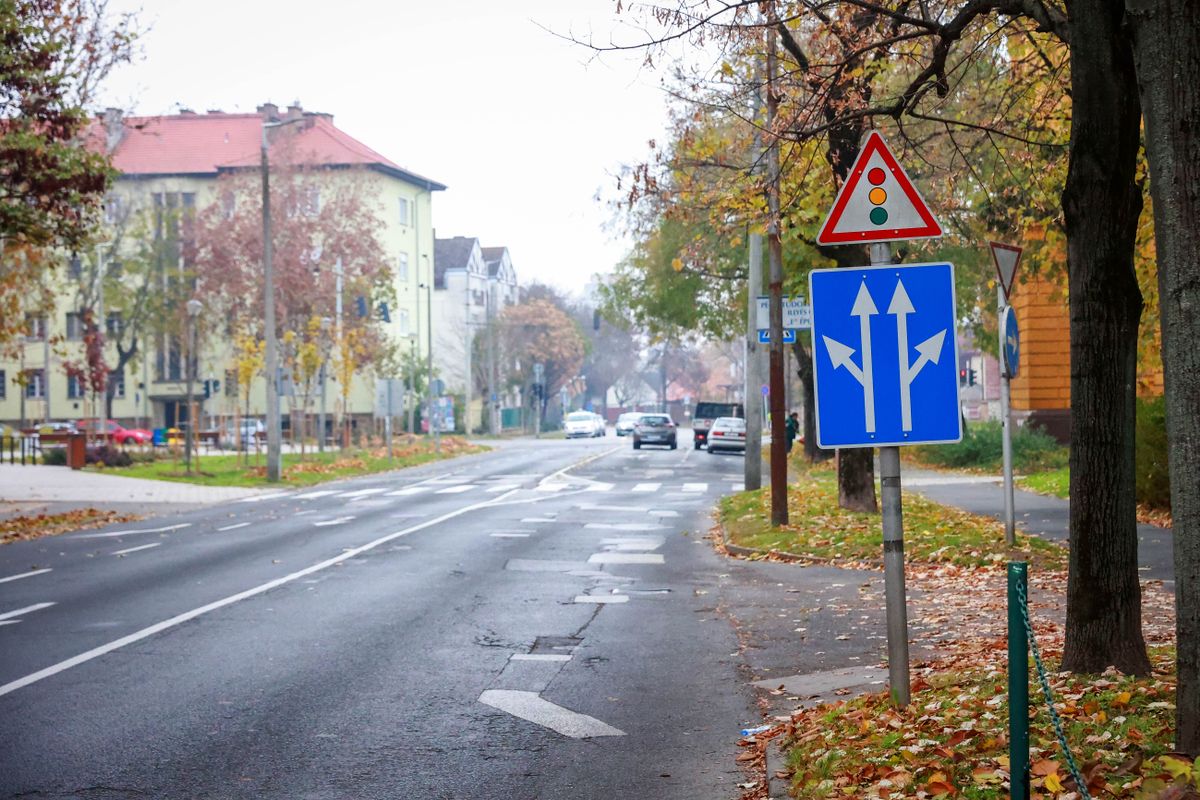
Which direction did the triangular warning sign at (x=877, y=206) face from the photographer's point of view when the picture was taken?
facing the viewer

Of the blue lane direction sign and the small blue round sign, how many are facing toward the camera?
1

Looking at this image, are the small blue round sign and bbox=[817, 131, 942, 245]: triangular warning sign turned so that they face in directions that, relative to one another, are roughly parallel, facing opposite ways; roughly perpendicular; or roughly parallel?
roughly perpendicular

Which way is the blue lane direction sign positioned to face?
toward the camera

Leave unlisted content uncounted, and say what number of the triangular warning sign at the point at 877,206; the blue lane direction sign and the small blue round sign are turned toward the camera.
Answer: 2

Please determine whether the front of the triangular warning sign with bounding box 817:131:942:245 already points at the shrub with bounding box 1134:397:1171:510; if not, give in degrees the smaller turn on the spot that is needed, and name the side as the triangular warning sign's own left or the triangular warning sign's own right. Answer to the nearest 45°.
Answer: approximately 180°
